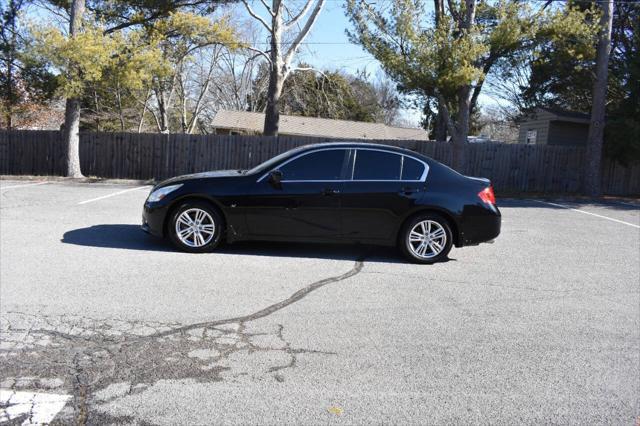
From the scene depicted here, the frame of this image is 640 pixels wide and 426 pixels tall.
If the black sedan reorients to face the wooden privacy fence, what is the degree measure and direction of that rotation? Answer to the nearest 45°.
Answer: approximately 90° to its right

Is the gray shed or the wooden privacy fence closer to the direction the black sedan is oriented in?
the wooden privacy fence

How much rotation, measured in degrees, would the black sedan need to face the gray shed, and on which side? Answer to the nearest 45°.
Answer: approximately 135° to its right

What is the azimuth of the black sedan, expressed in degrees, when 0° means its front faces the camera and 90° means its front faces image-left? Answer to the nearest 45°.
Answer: approximately 90°

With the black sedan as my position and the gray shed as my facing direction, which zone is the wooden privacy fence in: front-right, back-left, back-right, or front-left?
front-left
